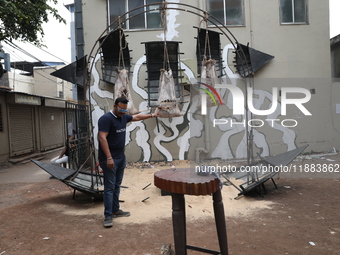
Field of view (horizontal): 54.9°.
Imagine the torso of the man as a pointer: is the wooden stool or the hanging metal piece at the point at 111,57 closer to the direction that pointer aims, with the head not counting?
the wooden stool

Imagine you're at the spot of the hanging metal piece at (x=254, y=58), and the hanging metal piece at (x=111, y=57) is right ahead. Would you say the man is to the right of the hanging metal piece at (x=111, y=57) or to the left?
left

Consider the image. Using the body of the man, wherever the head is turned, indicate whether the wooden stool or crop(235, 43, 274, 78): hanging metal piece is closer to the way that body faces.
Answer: the wooden stool

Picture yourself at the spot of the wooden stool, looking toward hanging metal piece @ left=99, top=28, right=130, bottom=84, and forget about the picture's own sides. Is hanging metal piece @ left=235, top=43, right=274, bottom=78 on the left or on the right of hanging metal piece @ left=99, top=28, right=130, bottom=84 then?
right

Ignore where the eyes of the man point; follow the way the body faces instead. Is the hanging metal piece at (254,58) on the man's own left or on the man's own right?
on the man's own left

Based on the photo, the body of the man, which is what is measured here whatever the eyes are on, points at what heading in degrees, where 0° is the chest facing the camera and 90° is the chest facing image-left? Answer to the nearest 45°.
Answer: approximately 315°

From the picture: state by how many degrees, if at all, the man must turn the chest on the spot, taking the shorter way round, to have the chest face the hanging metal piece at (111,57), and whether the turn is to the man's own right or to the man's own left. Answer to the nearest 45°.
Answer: approximately 135° to the man's own left
